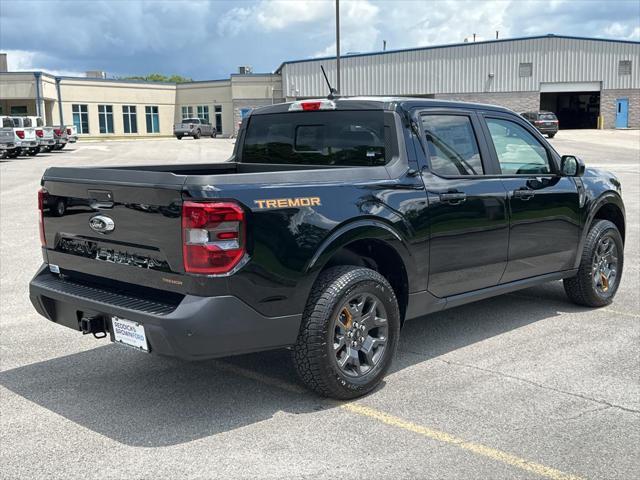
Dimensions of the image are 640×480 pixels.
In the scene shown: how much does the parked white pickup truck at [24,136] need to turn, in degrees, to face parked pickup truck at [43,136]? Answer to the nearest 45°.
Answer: approximately 45° to its right

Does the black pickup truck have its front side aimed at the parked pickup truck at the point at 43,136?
no

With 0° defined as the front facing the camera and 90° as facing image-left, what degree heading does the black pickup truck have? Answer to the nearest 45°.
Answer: approximately 225°

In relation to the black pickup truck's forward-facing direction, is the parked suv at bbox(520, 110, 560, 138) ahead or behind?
ahead

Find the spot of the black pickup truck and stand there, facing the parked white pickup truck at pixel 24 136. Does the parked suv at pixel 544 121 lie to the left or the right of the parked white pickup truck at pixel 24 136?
right

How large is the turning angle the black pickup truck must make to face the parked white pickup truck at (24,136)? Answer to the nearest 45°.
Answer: approximately 90° to its left

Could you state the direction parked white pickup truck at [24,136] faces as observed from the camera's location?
facing away from the viewer and to the left of the viewer

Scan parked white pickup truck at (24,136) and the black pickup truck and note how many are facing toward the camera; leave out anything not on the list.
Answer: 0
